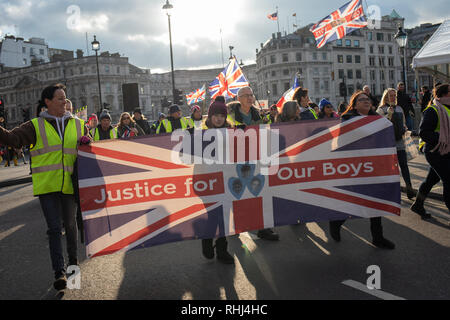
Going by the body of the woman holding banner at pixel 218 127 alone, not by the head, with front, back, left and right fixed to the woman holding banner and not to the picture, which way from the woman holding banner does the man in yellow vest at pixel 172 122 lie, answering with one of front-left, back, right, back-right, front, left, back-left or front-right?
back

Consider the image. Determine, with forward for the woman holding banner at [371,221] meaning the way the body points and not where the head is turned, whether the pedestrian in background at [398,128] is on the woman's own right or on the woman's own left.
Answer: on the woman's own left

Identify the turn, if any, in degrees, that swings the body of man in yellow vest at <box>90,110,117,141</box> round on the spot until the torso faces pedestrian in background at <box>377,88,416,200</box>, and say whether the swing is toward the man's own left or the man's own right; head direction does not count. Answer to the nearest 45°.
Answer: approximately 45° to the man's own left

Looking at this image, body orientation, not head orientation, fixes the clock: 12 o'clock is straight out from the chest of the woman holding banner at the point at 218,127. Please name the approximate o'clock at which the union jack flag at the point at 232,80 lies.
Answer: The union jack flag is roughly at 6 o'clock from the woman holding banner.

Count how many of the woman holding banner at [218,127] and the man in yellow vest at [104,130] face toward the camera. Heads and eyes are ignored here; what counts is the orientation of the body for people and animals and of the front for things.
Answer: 2

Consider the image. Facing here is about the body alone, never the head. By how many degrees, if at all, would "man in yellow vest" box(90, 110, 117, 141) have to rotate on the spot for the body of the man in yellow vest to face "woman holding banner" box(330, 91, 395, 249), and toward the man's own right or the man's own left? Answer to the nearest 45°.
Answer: approximately 45° to the man's own left

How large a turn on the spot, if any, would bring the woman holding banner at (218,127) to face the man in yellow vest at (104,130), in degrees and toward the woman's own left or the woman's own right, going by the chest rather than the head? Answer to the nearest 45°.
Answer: approximately 135° to the woman's own right

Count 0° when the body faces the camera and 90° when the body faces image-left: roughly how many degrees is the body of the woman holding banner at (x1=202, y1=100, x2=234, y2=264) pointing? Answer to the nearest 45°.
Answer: approximately 0°

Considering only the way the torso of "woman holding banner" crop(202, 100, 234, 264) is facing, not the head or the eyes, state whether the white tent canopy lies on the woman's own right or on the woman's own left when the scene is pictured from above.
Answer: on the woman's own left
